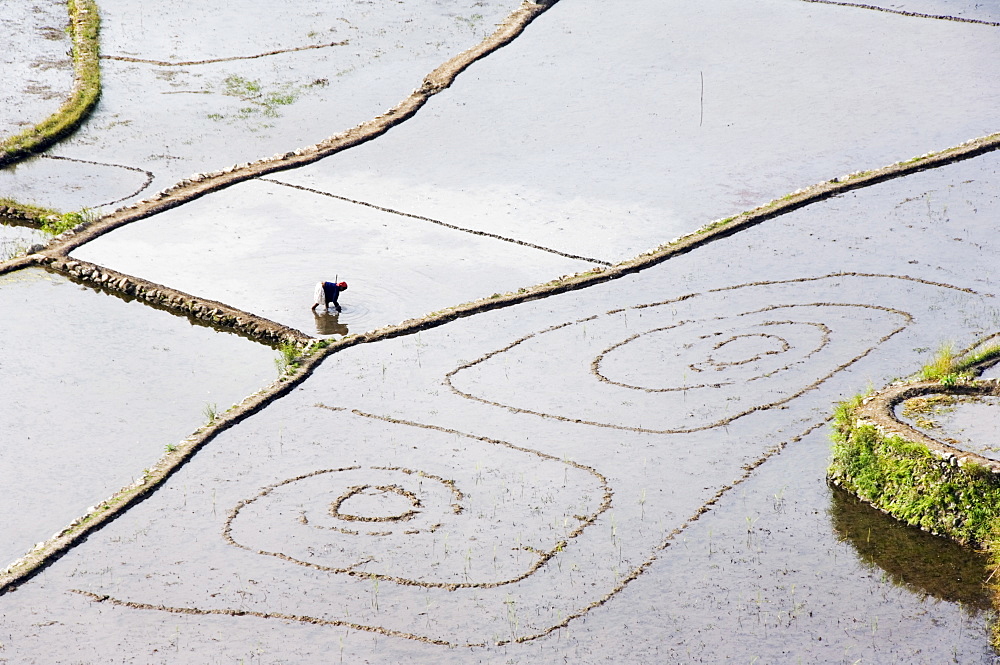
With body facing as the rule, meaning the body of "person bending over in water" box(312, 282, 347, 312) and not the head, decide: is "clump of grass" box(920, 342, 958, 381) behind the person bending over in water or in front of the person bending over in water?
in front

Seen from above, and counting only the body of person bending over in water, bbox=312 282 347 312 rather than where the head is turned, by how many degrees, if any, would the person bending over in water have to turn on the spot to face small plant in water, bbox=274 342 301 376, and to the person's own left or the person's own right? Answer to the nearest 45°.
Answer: approximately 90° to the person's own right

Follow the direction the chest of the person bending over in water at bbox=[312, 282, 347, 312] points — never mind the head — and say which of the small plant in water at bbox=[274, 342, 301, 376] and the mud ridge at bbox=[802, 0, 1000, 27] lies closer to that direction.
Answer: the mud ridge

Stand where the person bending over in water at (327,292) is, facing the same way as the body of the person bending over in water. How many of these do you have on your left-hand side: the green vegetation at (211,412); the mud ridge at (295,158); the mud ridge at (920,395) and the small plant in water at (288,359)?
1

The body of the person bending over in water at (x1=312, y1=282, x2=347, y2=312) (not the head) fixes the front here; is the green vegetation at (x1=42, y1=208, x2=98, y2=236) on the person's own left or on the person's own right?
on the person's own left

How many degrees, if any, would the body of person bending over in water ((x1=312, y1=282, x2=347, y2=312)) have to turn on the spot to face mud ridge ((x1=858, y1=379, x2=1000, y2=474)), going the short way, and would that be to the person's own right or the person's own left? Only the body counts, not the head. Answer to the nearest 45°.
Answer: approximately 45° to the person's own right

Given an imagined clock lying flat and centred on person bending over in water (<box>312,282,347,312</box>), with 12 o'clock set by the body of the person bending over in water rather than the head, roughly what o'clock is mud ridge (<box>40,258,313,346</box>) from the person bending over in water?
The mud ridge is roughly at 7 o'clock from the person bending over in water.

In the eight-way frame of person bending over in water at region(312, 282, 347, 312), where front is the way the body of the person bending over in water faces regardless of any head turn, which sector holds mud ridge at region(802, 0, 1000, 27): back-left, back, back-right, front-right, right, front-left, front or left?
front-left

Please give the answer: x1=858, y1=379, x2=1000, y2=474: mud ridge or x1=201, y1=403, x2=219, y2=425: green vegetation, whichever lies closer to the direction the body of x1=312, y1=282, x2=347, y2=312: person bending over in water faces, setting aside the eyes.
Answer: the mud ridge

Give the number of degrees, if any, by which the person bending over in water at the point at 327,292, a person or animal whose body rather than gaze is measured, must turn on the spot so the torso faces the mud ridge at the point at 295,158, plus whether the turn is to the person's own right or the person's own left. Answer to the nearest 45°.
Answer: approximately 90° to the person's own left

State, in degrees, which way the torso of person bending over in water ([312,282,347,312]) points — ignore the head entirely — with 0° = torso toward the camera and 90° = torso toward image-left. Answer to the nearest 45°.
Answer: approximately 270°
